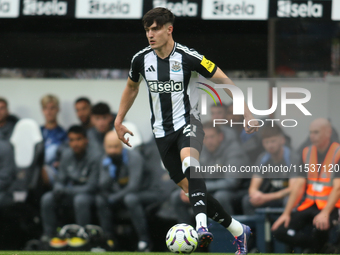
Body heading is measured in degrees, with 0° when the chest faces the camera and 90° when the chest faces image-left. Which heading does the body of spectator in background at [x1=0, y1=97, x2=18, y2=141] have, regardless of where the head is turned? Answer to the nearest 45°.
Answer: approximately 0°

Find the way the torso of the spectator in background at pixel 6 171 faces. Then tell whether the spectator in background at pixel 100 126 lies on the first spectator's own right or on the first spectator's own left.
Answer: on the first spectator's own left

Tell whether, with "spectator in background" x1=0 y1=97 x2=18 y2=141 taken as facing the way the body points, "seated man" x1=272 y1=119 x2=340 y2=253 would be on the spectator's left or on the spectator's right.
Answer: on the spectator's left

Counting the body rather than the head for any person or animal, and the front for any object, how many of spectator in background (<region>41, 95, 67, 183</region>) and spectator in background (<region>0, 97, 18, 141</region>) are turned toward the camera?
2

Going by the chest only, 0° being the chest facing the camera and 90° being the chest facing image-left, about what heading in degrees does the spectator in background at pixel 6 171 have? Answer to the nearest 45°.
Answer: approximately 0°

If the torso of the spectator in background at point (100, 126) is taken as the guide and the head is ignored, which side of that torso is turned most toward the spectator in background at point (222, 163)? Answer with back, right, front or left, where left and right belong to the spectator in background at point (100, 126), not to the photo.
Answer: left

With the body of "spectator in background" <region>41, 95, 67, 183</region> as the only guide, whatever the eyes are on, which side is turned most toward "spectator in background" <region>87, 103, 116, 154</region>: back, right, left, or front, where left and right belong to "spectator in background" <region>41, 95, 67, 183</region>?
left
